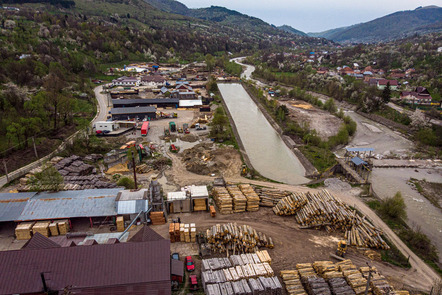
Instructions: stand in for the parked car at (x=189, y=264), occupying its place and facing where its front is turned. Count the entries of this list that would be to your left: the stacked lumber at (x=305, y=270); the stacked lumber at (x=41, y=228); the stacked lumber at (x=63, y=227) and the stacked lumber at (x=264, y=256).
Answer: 2

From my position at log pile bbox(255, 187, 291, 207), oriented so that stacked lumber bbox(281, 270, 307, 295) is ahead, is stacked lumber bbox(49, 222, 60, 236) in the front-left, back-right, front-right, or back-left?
front-right

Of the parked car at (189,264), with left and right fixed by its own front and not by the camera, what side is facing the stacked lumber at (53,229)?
right

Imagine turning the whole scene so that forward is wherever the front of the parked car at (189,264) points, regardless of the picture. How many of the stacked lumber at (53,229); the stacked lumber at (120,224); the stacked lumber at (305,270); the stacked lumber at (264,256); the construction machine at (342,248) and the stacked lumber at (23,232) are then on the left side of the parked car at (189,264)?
3

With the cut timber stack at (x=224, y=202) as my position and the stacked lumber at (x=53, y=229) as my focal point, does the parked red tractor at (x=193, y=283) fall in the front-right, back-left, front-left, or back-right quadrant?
front-left

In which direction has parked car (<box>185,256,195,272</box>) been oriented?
toward the camera

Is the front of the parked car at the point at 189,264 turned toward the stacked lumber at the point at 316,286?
no

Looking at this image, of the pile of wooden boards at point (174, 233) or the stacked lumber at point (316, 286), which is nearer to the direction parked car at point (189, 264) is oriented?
the stacked lumber

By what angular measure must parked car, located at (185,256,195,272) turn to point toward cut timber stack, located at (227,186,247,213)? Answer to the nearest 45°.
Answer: approximately 135° to its left

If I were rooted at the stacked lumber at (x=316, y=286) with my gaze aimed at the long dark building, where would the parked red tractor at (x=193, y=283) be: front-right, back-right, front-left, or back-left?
front-left

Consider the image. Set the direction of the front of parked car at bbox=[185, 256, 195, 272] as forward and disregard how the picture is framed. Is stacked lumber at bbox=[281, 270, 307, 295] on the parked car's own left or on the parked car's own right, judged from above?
on the parked car's own left

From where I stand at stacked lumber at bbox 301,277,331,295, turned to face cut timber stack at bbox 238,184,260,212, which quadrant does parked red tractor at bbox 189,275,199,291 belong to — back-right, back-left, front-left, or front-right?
front-left
